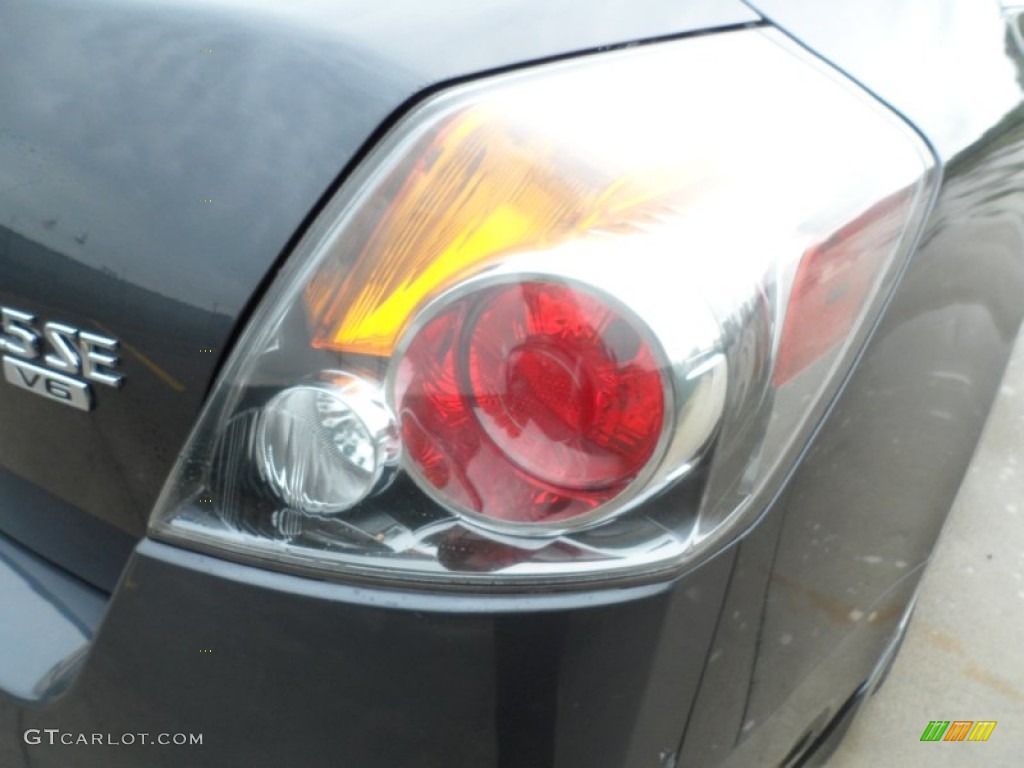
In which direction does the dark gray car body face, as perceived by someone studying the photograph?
facing away from the viewer and to the right of the viewer
